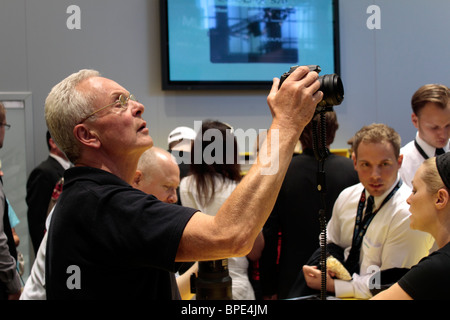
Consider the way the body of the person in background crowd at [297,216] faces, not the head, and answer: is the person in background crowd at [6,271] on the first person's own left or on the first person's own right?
on the first person's own left

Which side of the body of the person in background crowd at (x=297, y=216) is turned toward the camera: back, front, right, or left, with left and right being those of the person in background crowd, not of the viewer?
back

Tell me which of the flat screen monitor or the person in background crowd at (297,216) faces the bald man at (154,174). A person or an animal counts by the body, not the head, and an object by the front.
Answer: the flat screen monitor

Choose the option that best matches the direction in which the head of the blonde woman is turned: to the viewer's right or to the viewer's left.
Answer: to the viewer's left

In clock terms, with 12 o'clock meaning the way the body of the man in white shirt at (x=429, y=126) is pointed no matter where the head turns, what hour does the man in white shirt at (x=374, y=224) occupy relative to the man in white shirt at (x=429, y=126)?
the man in white shirt at (x=374, y=224) is roughly at 2 o'clock from the man in white shirt at (x=429, y=126).

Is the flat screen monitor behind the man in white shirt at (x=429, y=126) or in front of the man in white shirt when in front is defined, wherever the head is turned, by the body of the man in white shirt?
behind
